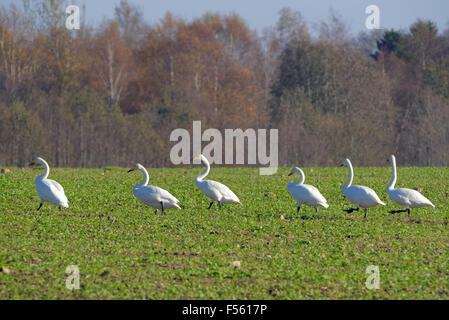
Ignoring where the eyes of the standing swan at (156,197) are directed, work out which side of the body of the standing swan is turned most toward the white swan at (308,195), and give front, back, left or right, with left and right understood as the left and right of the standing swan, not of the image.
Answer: back

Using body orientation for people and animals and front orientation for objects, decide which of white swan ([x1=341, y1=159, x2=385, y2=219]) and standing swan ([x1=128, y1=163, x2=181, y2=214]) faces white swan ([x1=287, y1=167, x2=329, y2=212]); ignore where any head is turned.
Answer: white swan ([x1=341, y1=159, x2=385, y2=219])

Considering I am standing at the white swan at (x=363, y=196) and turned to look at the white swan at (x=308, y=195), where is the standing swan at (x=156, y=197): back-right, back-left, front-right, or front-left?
front-left

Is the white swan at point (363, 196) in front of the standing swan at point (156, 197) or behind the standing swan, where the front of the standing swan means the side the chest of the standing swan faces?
behind

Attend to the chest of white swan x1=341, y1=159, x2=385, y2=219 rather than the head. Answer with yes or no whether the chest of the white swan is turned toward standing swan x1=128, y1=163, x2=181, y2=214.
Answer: yes

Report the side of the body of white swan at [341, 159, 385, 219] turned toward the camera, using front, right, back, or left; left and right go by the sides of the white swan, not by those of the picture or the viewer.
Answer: left

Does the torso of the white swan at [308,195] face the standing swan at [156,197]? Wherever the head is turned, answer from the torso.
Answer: yes

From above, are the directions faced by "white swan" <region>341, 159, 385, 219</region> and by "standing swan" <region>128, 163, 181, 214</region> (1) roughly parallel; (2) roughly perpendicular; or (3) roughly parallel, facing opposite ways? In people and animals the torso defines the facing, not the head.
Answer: roughly parallel

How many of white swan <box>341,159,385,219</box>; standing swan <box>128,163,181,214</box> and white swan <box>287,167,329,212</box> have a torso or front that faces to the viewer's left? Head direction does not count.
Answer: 3

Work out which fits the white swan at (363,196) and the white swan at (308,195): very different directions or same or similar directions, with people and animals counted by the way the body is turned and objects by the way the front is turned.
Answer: same or similar directions

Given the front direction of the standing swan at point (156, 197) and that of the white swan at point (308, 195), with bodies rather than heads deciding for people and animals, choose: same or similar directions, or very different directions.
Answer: same or similar directions

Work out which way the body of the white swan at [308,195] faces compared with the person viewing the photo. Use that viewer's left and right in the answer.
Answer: facing to the left of the viewer

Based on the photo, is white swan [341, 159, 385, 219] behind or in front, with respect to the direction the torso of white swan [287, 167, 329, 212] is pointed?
behind

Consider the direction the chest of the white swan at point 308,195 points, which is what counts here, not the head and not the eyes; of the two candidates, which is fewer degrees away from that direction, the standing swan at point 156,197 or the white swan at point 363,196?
the standing swan

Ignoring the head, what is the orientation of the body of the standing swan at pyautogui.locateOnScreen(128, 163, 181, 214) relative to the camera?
to the viewer's left
